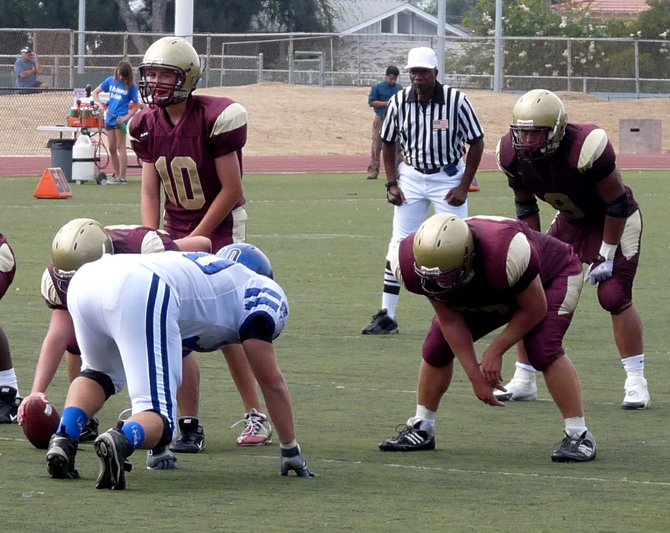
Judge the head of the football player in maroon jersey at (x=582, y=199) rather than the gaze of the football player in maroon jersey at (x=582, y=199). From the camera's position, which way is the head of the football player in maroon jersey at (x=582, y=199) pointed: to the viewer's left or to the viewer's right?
to the viewer's left

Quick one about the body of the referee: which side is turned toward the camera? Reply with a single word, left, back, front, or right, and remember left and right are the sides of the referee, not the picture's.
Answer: front

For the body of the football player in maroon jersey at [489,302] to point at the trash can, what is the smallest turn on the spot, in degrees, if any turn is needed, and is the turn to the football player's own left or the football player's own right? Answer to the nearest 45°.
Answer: approximately 135° to the football player's own right

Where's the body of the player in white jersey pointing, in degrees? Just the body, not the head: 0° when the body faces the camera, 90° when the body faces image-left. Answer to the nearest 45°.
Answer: approximately 225°

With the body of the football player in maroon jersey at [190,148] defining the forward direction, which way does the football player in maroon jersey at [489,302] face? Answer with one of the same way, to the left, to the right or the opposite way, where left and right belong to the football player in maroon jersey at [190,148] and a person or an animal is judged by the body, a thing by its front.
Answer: the same way

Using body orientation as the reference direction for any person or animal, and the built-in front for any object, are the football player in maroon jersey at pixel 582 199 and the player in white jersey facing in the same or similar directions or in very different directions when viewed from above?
very different directions

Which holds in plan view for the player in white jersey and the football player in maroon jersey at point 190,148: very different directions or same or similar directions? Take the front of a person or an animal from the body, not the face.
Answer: very different directions

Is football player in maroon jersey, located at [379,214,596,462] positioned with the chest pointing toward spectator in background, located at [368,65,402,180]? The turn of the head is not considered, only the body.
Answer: no

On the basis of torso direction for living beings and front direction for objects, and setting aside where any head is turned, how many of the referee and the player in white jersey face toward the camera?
1

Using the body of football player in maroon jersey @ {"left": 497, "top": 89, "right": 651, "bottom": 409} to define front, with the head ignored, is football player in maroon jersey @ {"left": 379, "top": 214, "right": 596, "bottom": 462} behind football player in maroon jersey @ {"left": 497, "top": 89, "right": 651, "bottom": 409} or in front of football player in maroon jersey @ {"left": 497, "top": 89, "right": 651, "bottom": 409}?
in front

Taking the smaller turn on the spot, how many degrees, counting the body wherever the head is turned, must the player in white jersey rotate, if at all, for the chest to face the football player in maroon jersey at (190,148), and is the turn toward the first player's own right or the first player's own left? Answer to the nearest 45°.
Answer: approximately 45° to the first player's own left

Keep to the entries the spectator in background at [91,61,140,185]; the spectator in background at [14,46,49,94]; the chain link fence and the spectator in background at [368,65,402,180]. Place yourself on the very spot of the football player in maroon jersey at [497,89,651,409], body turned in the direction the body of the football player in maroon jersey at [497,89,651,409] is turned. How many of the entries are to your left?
0

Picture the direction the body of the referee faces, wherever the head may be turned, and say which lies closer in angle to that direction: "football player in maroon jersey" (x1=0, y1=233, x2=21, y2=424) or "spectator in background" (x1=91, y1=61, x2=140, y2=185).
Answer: the football player in maroon jersey

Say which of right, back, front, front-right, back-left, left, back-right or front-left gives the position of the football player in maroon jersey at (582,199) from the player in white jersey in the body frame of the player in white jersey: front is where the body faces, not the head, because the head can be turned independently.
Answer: front

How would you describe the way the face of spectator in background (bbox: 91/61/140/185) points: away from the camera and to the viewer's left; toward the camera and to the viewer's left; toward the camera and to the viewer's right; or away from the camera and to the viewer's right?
toward the camera and to the viewer's left

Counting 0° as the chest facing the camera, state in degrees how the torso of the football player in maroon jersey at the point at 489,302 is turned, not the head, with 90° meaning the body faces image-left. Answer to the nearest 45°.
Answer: approximately 45°

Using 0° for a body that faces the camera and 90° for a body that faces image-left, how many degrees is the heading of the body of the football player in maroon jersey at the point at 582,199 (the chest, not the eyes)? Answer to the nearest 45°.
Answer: approximately 45°

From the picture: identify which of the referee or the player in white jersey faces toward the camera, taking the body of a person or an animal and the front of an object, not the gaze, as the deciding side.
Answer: the referee

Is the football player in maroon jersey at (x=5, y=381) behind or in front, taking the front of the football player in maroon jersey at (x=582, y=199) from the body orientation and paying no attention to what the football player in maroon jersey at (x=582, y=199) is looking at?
in front
